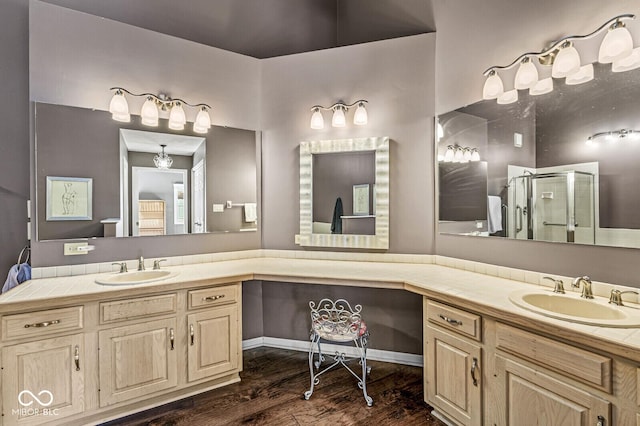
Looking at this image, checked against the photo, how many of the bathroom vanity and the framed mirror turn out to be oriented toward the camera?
2

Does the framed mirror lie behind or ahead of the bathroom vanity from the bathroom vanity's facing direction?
behind

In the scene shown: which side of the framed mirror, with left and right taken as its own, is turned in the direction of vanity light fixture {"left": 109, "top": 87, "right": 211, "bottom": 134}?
right

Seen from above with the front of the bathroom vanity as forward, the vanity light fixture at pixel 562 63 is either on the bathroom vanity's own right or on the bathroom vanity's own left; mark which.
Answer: on the bathroom vanity's own left

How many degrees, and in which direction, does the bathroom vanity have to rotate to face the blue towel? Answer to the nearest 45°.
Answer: approximately 90° to its right

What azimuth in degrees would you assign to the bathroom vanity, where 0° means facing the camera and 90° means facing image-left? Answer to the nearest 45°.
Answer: approximately 0°

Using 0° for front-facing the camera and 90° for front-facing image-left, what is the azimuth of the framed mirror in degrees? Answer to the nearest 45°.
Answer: approximately 0°

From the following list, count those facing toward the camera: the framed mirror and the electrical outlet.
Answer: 2
